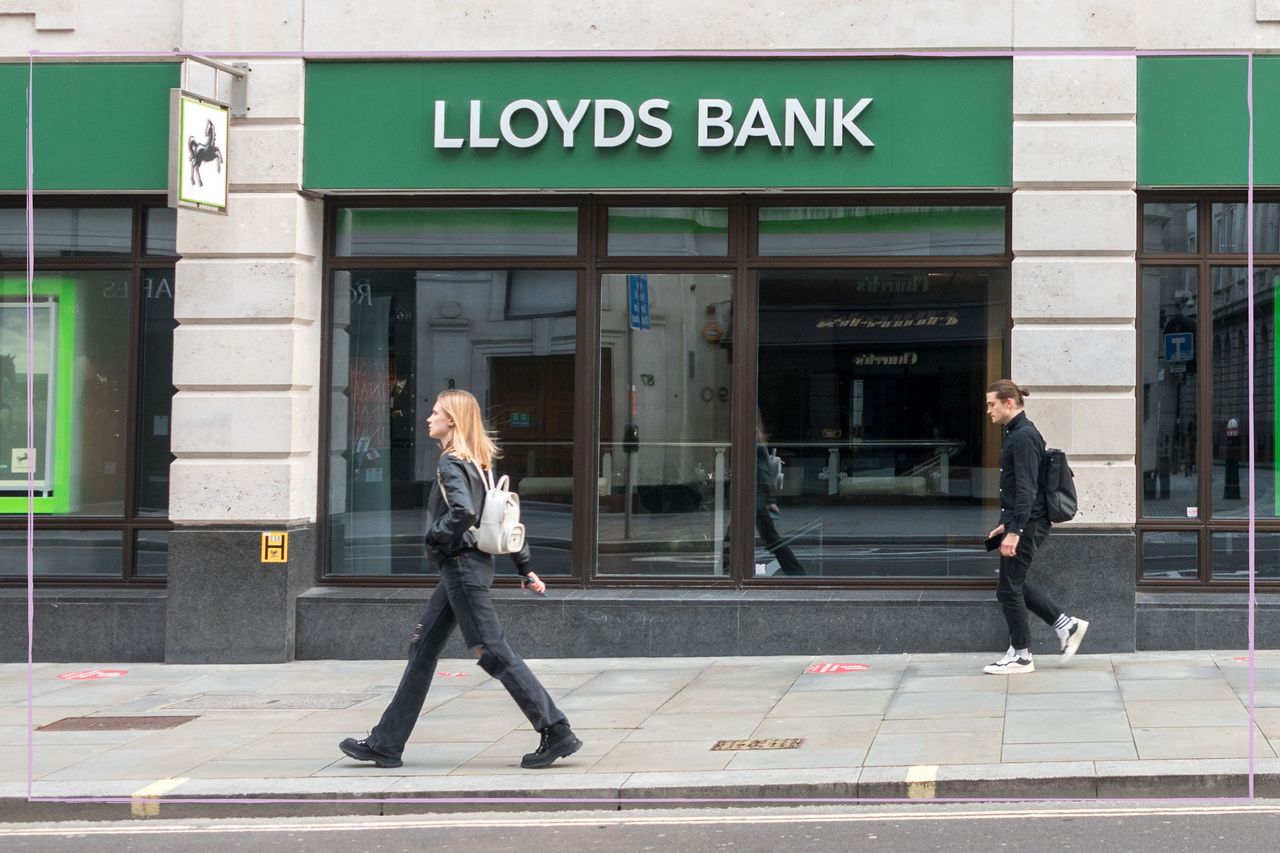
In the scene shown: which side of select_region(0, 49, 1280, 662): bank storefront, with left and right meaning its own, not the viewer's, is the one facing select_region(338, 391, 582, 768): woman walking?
front

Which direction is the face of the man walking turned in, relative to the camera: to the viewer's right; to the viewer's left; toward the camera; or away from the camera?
to the viewer's left

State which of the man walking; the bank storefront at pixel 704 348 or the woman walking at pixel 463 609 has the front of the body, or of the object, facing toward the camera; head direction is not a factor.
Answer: the bank storefront

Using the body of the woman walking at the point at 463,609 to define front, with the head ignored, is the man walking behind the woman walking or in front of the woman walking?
behind

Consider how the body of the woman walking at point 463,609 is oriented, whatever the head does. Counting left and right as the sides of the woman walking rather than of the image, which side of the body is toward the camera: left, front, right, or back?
left

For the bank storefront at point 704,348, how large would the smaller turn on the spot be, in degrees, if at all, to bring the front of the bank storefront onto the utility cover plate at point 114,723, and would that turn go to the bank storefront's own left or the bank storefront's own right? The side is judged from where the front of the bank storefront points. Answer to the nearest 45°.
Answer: approximately 45° to the bank storefront's own right

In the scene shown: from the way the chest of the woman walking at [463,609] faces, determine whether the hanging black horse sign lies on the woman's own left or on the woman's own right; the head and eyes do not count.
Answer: on the woman's own right

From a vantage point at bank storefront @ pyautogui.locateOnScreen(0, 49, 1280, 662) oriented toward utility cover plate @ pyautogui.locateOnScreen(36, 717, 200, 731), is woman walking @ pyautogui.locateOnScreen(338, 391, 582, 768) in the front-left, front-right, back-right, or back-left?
front-left

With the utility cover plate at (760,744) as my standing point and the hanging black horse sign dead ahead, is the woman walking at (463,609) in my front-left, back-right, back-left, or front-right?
front-left

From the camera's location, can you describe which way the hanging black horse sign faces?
facing the viewer and to the right of the viewer

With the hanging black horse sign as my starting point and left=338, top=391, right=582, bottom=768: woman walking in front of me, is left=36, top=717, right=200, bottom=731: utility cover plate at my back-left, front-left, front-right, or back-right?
front-right

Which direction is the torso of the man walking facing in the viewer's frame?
to the viewer's left

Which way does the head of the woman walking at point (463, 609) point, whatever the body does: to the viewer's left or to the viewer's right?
to the viewer's left

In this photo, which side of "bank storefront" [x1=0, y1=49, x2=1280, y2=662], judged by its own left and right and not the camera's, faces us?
front

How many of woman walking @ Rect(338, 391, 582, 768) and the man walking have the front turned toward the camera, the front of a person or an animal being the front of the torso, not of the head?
0

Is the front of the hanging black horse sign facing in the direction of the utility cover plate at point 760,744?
yes

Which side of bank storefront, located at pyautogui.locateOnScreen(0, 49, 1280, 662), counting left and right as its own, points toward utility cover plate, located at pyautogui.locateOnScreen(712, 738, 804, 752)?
front
